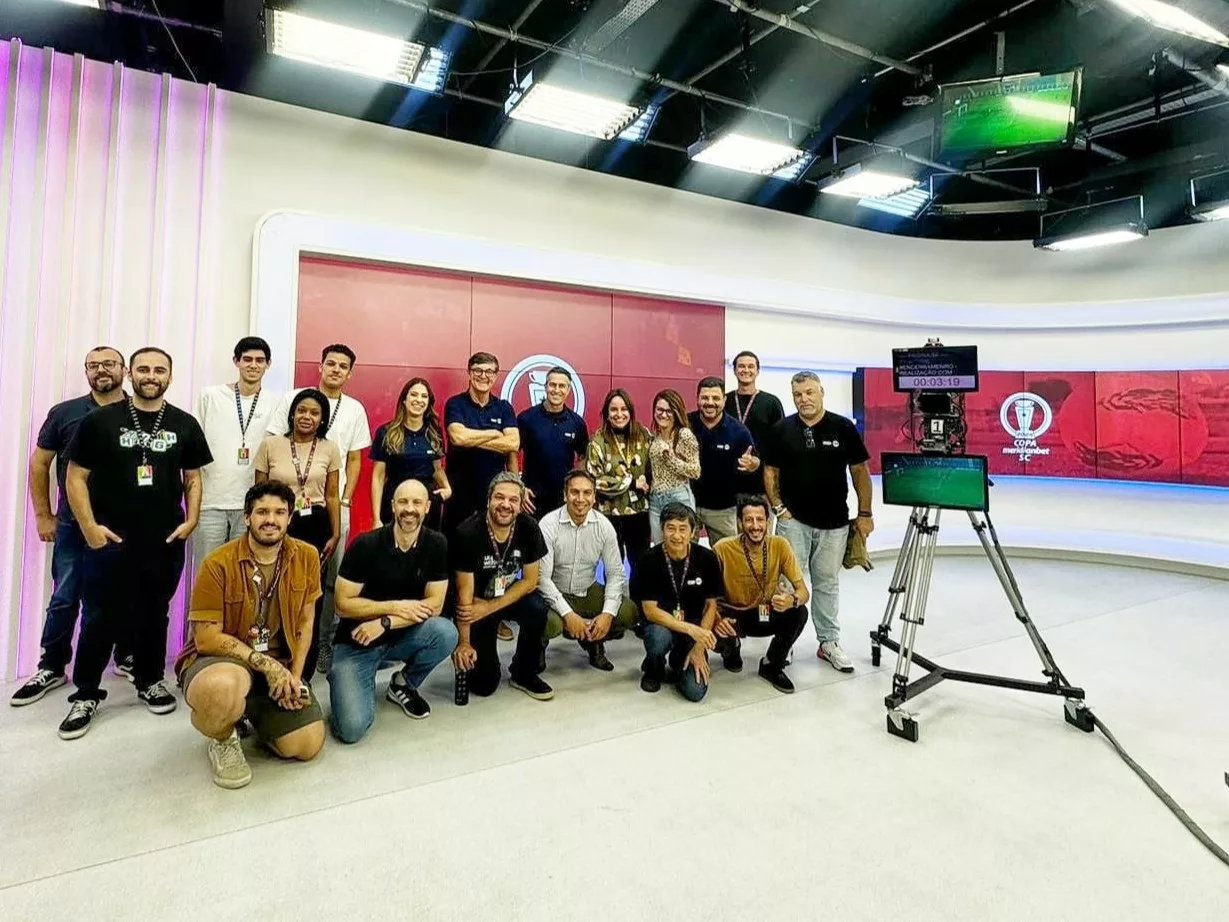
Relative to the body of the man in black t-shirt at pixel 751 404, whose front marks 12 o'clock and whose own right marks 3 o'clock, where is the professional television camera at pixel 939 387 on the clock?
The professional television camera is roughly at 11 o'clock from the man in black t-shirt.

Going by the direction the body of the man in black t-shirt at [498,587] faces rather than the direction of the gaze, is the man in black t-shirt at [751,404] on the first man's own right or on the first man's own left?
on the first man's own left
